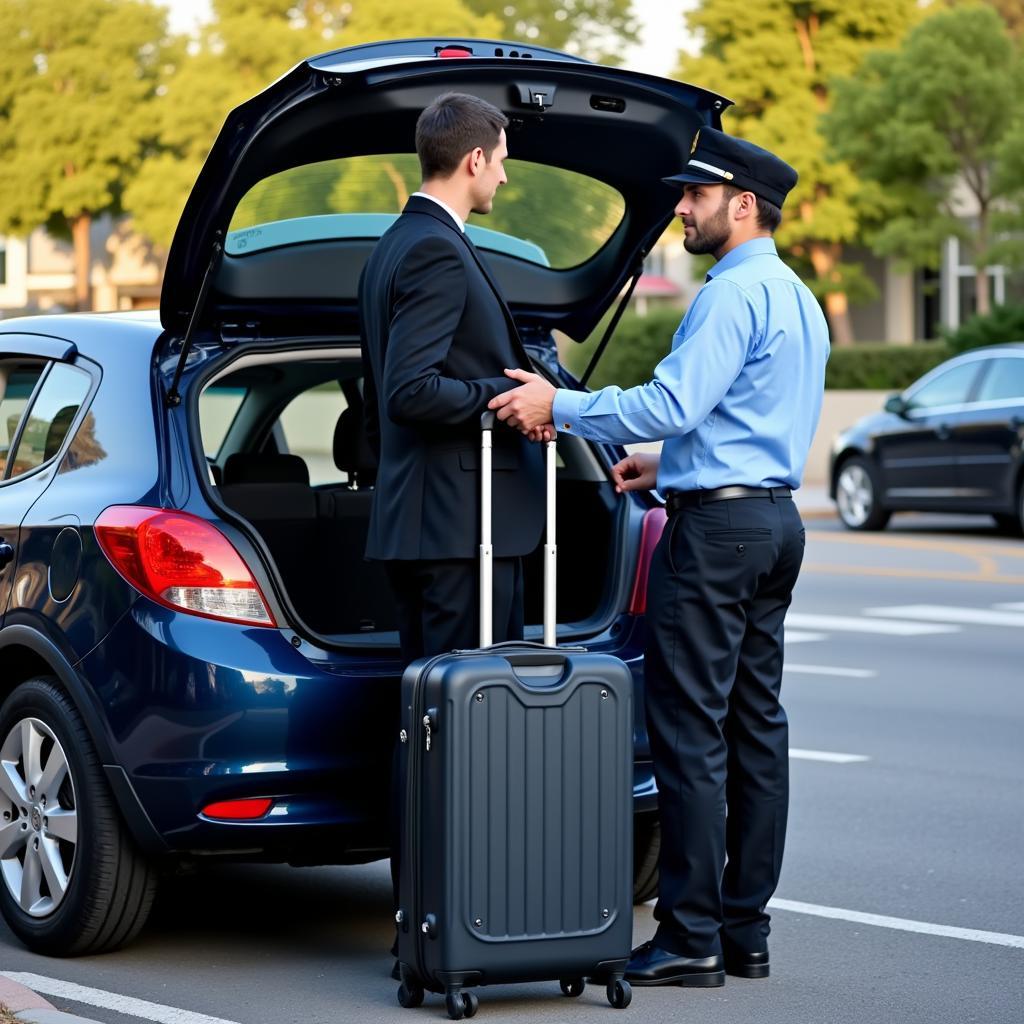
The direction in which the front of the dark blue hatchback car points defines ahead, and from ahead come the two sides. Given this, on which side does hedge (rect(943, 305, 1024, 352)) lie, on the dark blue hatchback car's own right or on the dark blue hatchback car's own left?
on the dark blue hatchback car's own right

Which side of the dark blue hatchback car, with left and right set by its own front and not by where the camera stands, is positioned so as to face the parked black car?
right

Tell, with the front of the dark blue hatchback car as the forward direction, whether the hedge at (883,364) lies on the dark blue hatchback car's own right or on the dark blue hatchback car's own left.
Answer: on the dark blue hatchback car's own right

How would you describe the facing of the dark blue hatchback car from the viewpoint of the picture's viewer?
facing away from the viewer and to the left of the viewer

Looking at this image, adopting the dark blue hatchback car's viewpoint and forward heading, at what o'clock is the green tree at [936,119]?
The green tree is roughly at 2 o'clock from the dark blue hatchback car.

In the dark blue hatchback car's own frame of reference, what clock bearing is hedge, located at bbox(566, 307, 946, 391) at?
The hedge is roughly at 2 o'clock from the dark blue hatchback car.

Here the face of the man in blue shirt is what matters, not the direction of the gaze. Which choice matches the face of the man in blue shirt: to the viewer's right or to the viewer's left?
to the viewer's left

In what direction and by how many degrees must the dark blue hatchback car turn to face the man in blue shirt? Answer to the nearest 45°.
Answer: approximately 135° to its right

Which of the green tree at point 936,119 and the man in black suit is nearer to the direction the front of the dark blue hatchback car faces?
the green tree
